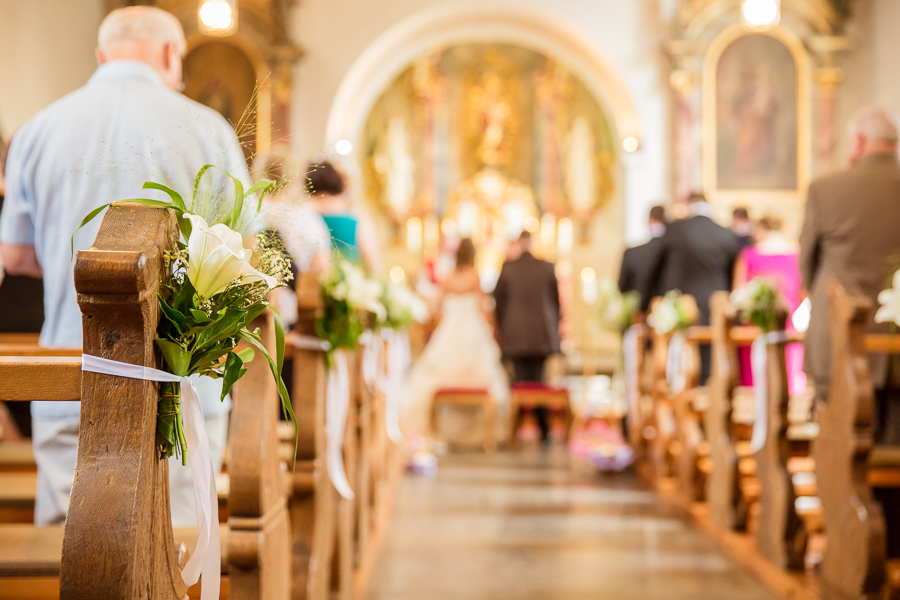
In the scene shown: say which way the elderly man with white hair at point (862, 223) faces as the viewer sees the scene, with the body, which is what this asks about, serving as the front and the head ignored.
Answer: away from the camera

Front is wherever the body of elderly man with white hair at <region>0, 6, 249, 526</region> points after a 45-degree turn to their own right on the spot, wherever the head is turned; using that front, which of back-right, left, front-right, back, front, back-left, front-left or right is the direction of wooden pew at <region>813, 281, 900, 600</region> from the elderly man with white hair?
front-right

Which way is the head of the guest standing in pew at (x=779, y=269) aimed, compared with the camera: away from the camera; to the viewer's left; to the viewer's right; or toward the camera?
away from the camera

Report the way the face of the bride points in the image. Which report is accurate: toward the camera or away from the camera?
away from the camera

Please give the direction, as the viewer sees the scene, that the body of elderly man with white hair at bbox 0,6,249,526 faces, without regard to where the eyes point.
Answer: away from the camera

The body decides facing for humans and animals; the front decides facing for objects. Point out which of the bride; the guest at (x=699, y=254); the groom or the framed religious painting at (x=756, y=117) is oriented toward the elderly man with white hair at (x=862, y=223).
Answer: the framed religious painting

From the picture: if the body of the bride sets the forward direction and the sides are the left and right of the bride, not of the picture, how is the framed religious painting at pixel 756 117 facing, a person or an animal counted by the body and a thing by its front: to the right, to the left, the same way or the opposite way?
the opposite way

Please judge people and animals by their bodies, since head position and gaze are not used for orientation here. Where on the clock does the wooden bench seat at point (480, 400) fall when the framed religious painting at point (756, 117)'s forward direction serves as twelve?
The wooden bench seat is roughly at 1 o'clock from the framed religious painting.

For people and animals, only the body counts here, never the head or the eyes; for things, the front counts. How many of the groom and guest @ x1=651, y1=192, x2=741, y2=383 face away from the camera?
2

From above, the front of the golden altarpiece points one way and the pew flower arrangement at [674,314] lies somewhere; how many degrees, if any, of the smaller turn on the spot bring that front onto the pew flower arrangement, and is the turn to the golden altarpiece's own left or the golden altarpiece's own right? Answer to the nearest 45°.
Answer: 0° — it already faces it

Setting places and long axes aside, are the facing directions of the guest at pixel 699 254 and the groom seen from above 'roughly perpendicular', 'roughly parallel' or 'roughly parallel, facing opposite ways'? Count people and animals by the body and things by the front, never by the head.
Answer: roughly parallel

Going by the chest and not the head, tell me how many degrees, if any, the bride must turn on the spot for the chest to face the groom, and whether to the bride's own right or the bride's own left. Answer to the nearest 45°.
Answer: approximately 90° to the bride's own right

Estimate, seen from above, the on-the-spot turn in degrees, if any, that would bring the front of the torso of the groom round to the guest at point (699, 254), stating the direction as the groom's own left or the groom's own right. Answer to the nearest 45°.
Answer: approximately 135° to the groom's own right

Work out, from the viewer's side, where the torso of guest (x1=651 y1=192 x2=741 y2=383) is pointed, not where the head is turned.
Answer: away from the camera

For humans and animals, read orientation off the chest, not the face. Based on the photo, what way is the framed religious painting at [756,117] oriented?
toward the camera

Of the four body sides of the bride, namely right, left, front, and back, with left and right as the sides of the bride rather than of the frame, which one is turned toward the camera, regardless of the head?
back

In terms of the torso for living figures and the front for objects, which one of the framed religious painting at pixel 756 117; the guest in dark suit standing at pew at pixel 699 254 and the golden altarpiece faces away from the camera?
the guest in dark suit standing at pew

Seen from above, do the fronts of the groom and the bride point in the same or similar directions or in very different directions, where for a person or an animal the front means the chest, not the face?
same or similar directions

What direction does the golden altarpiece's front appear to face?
toward the camera

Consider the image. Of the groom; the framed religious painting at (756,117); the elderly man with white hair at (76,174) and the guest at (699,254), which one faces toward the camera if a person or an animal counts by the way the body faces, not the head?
the framed religious painting

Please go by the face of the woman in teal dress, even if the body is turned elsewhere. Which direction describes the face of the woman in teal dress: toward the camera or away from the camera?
away from the camera

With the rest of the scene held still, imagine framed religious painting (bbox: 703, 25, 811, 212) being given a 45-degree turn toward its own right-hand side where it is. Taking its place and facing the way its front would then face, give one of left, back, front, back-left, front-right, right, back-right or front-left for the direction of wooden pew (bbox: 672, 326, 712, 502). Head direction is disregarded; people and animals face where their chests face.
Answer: front-left
